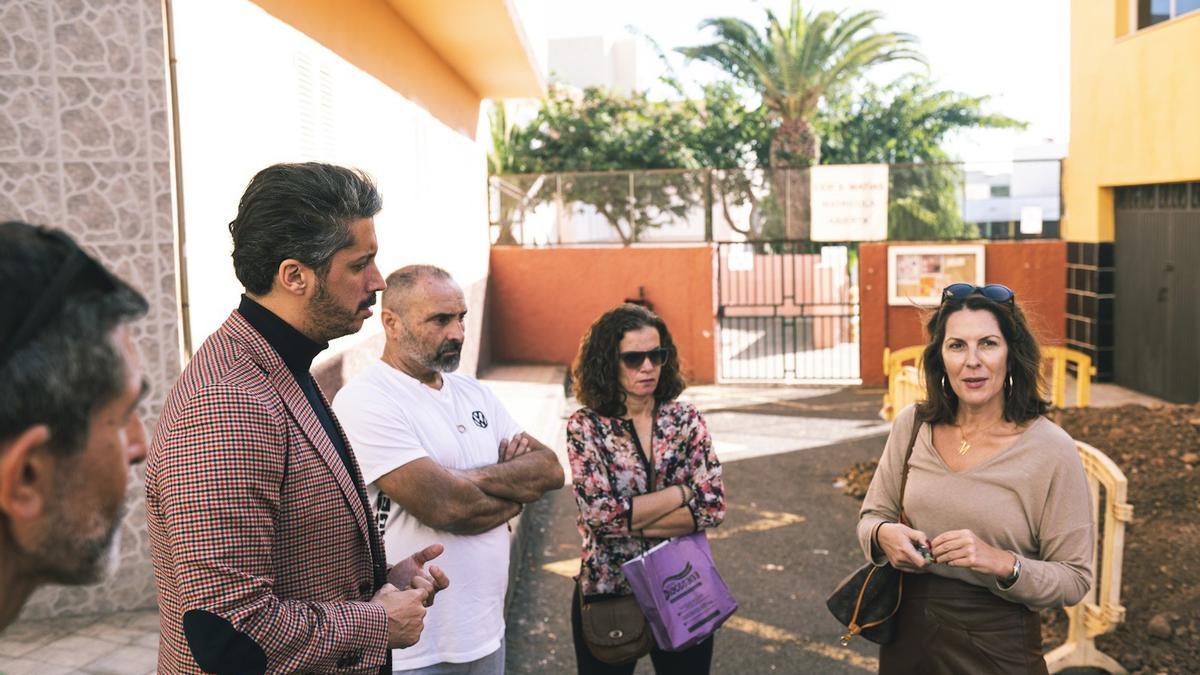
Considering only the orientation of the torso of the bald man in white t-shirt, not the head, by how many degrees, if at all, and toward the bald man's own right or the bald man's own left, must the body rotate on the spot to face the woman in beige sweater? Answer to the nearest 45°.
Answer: approximately 45° to the bald man's own left

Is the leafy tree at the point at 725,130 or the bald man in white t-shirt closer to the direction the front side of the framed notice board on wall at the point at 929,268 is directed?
the bald man in white t-shirt

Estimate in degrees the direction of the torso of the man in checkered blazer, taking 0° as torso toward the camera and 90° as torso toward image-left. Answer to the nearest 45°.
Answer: approximately 270°

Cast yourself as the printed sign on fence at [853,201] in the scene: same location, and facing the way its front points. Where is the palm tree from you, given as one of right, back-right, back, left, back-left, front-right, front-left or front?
back

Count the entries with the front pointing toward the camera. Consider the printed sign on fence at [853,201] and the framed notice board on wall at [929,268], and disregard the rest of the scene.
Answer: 2

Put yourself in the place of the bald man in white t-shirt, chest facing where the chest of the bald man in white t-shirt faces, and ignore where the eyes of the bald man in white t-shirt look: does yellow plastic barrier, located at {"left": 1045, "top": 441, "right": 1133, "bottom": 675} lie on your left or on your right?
on your left

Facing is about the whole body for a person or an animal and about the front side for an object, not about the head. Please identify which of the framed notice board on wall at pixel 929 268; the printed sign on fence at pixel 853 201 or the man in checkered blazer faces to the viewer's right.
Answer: the man in checkered blazer

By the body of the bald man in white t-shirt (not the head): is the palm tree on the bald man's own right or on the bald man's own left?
on the bald man's own left

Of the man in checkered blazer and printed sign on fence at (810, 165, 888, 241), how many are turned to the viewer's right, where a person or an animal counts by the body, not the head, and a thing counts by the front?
1

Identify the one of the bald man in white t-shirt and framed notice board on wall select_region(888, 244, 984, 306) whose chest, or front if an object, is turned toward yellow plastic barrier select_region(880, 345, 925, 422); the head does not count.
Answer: the framed notice board on wall

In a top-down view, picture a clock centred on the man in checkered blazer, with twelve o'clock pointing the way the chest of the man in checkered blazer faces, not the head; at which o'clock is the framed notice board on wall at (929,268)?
The framed notice board on wall is roughly at 10 o'clock from the man in checkered blazer.

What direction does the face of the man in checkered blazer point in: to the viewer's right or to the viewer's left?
to the viewer's right
